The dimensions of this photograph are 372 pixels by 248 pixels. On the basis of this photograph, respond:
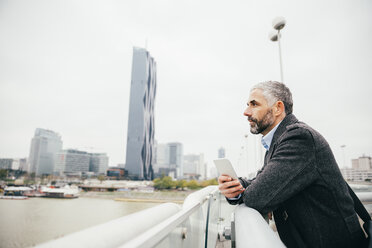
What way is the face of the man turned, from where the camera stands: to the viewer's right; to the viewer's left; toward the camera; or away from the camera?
to the viewer's left

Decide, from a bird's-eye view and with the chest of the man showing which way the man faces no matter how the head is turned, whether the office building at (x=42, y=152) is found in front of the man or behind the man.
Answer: in front

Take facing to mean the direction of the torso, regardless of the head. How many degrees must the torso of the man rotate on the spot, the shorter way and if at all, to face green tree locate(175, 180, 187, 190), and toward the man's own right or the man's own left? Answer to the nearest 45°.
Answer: approximately 45° to the man's own right

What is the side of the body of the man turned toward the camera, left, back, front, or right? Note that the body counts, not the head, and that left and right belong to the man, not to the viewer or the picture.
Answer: left

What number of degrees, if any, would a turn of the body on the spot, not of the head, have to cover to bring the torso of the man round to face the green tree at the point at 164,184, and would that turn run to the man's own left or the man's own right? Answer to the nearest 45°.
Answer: approximately 45° to the man's own right
